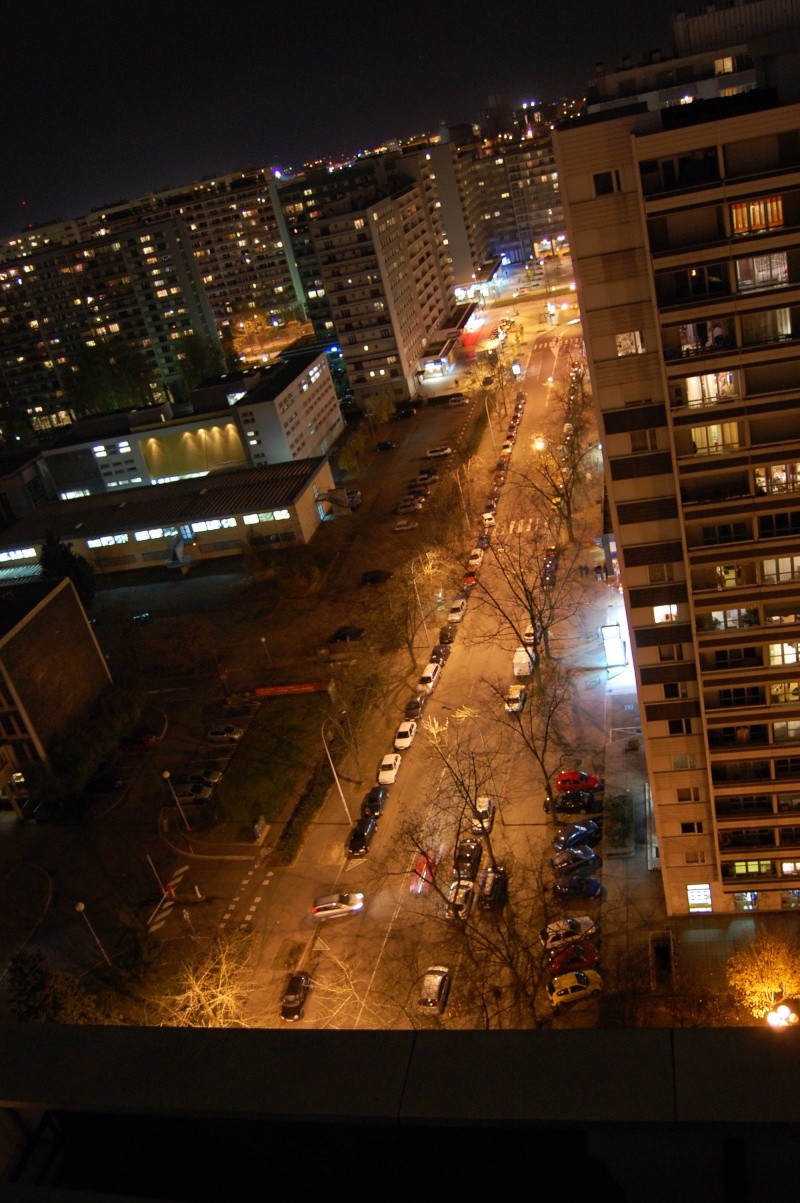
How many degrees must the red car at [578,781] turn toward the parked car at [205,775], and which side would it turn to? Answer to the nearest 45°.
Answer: approximately 180°

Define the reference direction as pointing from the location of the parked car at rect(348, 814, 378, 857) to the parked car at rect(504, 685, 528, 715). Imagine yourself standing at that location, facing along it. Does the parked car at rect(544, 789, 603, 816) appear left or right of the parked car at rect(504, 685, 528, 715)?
right

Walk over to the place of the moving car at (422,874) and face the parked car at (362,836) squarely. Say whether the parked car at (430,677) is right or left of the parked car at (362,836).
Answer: right

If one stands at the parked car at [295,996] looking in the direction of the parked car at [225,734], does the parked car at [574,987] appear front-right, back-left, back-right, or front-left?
back-right

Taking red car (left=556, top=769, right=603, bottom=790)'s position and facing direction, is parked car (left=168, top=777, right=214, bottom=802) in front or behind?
behind

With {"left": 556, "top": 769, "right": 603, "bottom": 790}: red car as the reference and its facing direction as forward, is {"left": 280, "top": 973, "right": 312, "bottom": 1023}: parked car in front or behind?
behind

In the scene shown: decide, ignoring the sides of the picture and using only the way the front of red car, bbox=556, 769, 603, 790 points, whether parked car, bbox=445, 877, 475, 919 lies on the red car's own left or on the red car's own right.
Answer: on the red car's own right

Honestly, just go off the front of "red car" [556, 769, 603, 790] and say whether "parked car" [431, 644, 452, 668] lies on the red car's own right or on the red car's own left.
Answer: on the red car's own left

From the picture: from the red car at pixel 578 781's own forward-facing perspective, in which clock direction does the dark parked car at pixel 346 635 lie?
The dark parked car is roughly at 8 o'clock from the red car.

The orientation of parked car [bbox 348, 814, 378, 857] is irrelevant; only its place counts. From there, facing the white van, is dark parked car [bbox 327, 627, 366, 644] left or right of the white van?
left

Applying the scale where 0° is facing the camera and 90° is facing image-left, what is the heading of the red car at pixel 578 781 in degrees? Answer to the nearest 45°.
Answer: approximately 270°

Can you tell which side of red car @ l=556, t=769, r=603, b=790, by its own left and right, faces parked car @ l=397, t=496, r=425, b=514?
left
